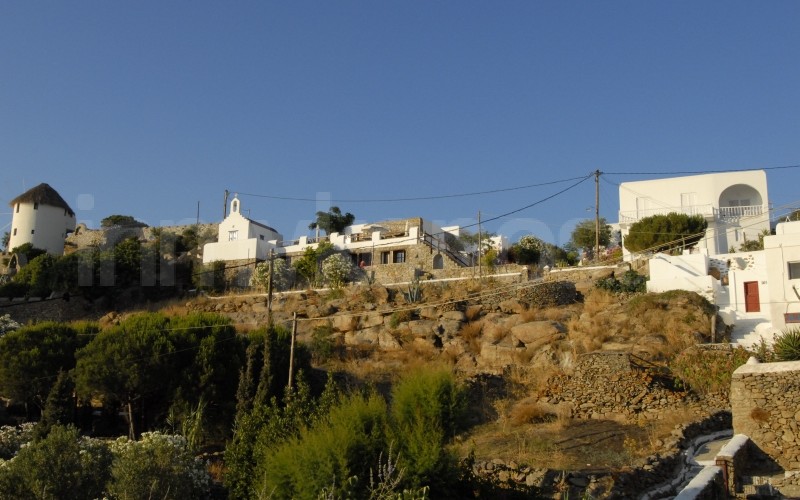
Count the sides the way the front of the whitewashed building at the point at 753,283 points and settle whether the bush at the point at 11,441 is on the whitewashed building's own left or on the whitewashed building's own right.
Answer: on the whitewashed building's own right

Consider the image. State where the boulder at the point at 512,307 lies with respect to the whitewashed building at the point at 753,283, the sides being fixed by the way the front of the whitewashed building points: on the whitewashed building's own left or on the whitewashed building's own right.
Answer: on the whitewashed building's own right

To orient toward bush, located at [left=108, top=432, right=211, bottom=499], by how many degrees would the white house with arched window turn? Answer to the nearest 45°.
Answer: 0° — it already faces it

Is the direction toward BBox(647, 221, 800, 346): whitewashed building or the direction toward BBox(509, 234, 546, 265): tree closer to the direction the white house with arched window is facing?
the whitewashed building

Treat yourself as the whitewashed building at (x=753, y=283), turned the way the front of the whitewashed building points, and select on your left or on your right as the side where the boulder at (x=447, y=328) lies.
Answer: on your right

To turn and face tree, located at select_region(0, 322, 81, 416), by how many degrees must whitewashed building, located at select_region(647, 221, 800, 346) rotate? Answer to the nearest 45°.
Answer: approximately 45° to its right

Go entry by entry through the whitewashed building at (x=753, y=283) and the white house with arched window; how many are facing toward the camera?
2

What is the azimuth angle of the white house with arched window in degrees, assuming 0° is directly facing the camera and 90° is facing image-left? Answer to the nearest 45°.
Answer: approximately 0°
